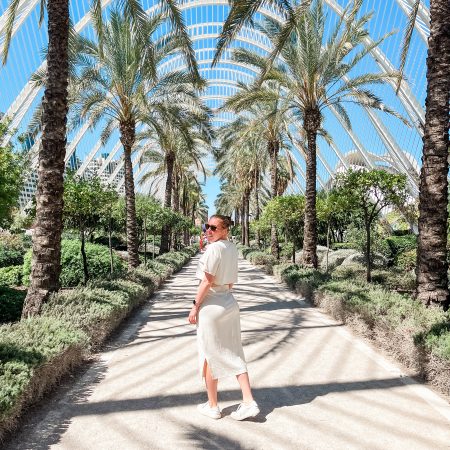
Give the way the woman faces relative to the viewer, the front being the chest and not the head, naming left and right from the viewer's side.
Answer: facing away from the viewer and to the left of the viewer

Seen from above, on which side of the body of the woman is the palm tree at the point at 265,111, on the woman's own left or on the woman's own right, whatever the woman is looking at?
on the woman's own right

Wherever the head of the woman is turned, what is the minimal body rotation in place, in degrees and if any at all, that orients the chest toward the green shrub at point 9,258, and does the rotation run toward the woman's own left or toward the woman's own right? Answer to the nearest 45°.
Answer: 0° — they already face it

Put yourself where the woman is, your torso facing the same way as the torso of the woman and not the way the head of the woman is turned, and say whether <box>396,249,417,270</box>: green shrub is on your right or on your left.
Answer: on your right

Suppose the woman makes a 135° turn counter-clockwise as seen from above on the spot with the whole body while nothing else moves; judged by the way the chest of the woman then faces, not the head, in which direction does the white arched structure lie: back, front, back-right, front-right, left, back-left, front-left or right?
back

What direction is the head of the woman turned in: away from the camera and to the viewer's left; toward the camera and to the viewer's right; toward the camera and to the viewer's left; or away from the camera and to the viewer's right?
toward the camera and to the viewer's left

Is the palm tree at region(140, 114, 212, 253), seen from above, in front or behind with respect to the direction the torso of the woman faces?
in front

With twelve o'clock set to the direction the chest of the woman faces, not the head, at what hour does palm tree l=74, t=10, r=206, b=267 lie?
The palm tree is roughly at 1 o'clock from the woman.

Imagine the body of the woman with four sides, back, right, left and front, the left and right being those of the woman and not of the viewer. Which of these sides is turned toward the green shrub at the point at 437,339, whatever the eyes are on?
right
